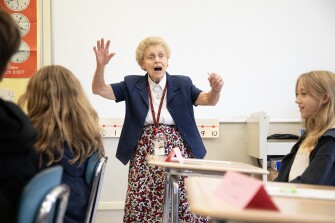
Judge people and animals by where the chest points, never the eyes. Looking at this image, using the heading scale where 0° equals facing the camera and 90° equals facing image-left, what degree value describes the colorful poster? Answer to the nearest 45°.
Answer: approximately 0°

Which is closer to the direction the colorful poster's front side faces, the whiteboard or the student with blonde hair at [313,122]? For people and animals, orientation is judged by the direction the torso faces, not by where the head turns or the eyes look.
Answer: the student with blonde hair

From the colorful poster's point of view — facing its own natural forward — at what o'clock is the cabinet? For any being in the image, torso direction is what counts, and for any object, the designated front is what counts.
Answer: The cabinet is roughly at 10 o'clock from the colorful poster.

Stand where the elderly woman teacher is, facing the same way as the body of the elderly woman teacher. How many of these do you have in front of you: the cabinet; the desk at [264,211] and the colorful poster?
1

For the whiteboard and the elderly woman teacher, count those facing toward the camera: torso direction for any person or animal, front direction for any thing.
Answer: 2

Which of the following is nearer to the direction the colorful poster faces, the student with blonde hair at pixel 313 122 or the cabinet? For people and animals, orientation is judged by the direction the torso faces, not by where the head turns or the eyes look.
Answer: the student with blonde hair

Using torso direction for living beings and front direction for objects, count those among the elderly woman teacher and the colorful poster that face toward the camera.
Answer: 2

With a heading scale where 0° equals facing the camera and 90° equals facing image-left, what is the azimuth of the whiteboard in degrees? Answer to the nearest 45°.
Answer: approximately 0°

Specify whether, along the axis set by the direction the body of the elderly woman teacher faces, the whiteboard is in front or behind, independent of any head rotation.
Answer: behind
